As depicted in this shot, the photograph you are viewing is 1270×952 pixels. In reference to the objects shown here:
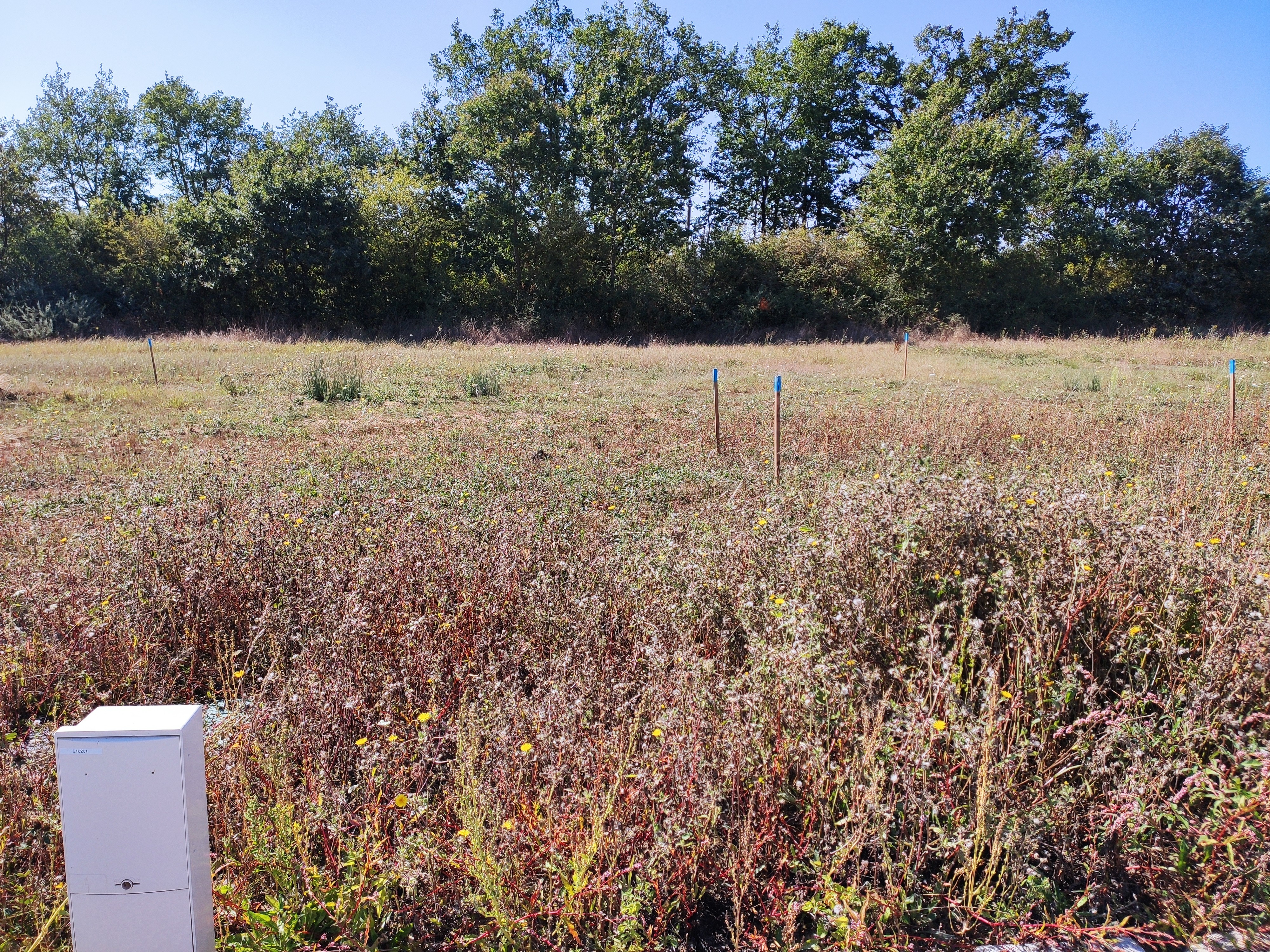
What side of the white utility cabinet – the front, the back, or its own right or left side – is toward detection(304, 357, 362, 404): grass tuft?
back

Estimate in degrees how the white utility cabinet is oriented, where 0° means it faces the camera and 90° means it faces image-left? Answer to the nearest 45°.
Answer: approximately 0°

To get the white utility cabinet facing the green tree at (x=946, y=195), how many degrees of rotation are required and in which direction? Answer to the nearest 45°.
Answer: approximately 135° to its left

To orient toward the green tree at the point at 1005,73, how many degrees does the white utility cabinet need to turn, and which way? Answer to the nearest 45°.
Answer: approximately 135° to its left

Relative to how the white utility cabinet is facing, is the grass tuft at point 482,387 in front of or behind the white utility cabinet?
behind

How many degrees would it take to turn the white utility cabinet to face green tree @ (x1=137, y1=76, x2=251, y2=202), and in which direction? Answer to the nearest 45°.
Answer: approximately 180°

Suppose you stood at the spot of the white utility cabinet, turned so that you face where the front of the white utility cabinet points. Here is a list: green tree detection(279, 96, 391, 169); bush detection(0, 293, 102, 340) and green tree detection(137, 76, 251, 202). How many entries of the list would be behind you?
3

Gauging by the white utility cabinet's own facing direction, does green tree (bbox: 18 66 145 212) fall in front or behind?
behind

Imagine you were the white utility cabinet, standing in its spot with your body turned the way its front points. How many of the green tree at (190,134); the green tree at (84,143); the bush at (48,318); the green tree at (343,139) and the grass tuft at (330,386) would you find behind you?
5

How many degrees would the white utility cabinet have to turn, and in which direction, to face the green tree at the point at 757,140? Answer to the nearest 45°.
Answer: approximately 135° to its left

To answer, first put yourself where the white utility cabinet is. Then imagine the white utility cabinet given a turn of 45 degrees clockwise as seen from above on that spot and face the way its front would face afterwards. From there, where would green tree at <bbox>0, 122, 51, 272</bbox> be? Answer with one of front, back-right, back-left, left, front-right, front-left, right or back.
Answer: back-right

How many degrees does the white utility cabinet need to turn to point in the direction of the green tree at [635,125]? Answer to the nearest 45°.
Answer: approximately 135° to its left
